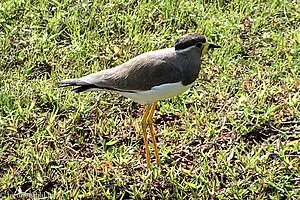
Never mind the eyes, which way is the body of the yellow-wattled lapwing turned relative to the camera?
to the viewer's right
